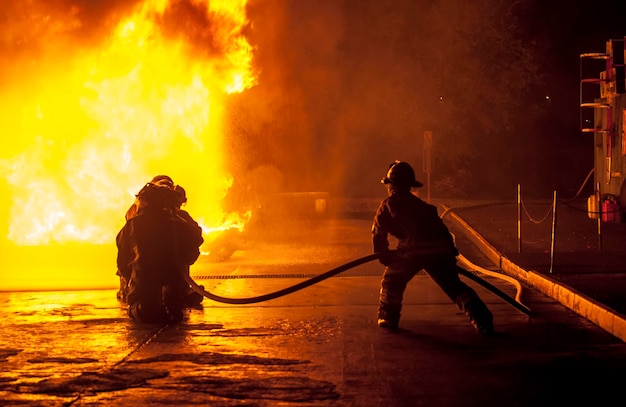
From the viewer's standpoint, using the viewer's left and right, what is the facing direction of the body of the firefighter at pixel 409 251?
facing away from the viewer and to the left of the viewer

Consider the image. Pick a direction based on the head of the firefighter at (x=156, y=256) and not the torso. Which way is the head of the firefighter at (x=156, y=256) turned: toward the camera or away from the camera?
away from the camera

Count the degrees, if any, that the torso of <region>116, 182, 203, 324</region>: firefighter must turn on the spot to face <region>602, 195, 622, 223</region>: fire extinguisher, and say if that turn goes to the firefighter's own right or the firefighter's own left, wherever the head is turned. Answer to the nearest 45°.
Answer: approximately 45° to the firefighter's own right

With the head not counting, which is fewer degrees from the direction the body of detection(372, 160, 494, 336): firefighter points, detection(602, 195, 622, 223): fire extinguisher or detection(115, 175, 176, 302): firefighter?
the firefighter

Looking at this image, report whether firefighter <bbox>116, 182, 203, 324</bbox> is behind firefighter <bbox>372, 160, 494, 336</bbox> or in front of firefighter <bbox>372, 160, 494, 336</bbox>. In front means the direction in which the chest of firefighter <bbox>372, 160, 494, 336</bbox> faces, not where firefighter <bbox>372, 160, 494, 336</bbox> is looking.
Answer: in front

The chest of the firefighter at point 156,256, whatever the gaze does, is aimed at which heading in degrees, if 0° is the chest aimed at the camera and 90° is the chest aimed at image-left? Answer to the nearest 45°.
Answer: approximately 180°

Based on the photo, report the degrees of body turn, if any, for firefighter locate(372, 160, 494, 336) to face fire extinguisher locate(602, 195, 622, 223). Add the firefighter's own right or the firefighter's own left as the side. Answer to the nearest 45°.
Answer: approximately 45° to the firefighter's own right

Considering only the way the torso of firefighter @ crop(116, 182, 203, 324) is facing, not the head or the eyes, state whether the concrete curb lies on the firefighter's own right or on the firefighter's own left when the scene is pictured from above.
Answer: on the firefighter's own right

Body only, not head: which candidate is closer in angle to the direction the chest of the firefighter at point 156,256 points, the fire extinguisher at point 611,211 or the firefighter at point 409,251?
the fire extinguisher

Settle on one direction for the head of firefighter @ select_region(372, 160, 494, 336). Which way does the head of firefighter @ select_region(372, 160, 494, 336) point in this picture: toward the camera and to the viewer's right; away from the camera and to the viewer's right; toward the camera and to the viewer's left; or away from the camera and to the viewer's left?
away from the camera and to the viewer's left

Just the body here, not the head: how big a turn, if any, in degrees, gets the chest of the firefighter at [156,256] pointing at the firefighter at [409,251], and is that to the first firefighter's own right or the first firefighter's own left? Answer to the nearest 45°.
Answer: approximately 135° to the first firefighter's own right

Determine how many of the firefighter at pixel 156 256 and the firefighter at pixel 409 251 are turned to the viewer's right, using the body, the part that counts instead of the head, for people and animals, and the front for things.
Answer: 0
